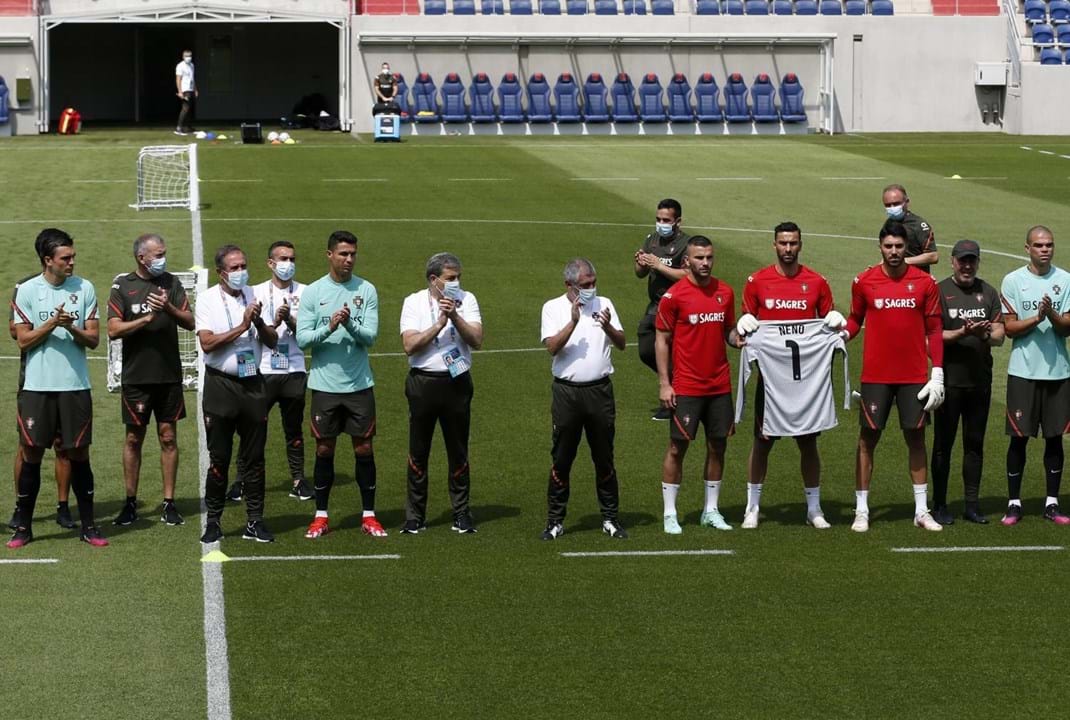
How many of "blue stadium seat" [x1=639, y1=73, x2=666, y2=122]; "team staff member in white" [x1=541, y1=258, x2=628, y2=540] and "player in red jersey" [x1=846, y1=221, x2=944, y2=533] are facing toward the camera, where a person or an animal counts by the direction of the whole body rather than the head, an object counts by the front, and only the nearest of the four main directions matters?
3

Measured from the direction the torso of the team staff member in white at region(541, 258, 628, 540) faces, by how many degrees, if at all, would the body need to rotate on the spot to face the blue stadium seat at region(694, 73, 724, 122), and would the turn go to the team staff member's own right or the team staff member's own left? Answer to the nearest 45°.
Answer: approximately 180°

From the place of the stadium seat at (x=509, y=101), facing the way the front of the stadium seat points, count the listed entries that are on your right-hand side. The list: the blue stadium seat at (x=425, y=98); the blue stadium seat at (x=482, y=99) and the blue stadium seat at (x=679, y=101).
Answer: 2

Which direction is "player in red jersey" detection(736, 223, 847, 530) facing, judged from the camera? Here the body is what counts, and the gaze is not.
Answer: toward the camera

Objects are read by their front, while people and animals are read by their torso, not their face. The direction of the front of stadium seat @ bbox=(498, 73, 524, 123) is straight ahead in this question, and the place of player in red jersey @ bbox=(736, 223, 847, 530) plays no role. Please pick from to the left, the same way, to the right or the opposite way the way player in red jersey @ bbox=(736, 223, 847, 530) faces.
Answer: the same way

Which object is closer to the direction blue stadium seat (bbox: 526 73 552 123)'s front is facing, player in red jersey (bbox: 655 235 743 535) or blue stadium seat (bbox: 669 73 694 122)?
the player in red jersey

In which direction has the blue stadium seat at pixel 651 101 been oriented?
toward the camera

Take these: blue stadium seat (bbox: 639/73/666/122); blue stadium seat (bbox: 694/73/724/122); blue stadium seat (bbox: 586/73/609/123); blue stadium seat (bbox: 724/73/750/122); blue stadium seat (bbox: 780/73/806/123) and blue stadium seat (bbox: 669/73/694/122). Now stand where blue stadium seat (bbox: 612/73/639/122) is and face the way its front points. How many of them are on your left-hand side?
5

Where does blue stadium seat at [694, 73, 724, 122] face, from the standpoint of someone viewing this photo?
facing the viewer

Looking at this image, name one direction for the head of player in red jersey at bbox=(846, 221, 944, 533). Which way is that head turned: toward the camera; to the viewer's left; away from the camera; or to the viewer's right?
toward the camera

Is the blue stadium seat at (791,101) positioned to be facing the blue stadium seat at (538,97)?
no

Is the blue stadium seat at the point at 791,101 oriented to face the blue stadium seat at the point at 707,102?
no

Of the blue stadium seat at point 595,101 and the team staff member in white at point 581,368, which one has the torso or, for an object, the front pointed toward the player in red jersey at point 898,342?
the blue stadium seat

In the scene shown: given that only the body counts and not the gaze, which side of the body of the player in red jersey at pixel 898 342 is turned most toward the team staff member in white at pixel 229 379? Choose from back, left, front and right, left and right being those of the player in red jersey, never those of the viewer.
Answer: right

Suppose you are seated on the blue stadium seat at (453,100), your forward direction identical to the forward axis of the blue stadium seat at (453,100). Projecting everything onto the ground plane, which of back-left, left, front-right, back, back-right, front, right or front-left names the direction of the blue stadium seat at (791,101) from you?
left

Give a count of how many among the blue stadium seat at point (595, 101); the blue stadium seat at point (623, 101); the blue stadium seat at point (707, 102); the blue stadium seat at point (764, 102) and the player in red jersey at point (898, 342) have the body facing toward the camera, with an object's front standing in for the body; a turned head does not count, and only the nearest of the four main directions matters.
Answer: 5

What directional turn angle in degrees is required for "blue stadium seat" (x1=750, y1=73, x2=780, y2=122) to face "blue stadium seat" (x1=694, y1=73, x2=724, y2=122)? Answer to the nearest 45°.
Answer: approximately 90° to its right

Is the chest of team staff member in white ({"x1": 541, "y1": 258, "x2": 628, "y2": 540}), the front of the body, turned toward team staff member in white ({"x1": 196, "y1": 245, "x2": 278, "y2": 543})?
no

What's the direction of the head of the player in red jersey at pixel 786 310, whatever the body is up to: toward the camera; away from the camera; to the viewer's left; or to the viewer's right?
toward the camera

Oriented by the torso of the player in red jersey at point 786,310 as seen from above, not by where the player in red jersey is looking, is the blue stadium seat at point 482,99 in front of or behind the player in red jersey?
behind

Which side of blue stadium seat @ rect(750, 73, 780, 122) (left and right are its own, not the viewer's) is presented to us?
front

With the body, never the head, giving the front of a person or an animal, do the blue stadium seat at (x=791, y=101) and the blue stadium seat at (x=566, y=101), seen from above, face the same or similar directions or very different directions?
same or similar directions

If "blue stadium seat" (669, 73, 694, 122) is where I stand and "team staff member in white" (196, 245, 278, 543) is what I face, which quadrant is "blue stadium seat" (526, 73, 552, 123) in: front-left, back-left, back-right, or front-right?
front-right
